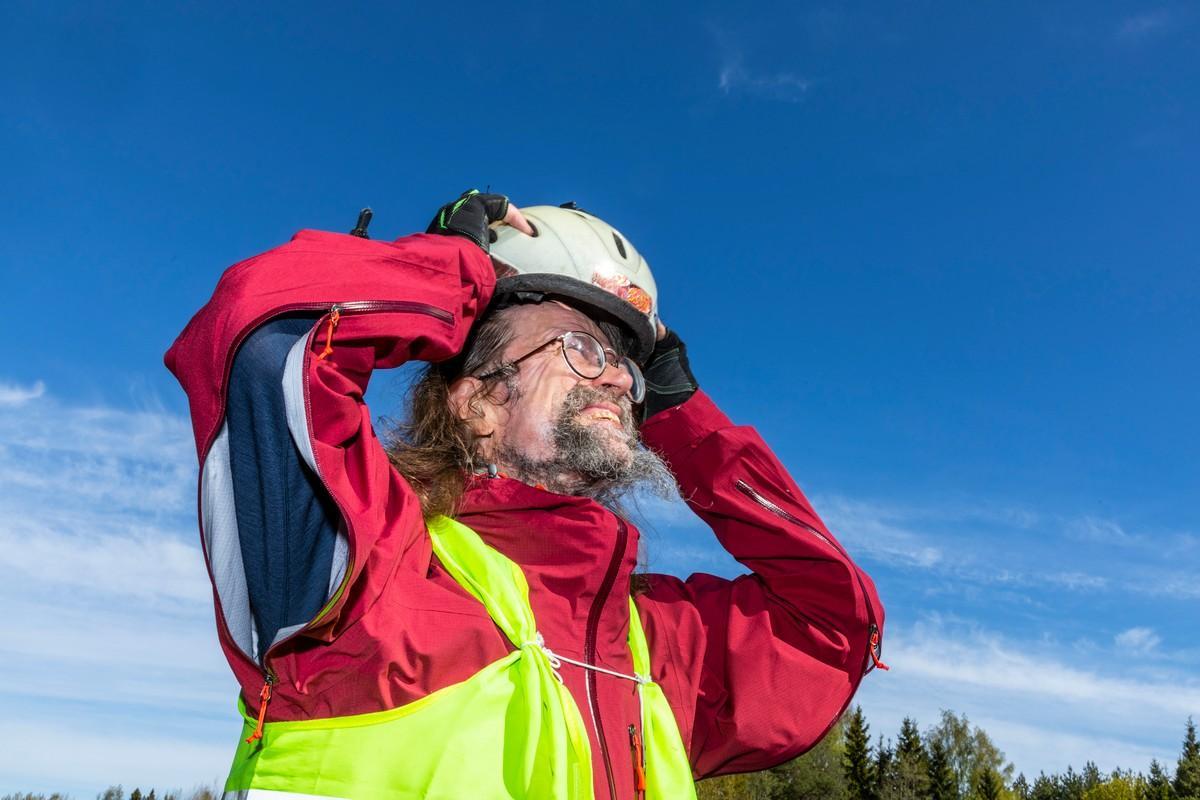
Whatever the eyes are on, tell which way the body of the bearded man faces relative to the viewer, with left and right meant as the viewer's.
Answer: facing the viewer and to the right of the viewer

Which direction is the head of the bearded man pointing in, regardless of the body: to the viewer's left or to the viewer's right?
to the viewer's right
